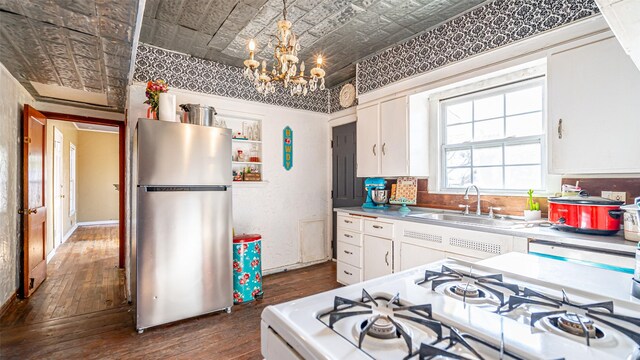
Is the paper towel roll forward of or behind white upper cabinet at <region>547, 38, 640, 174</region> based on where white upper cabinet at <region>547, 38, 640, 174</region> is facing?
forward

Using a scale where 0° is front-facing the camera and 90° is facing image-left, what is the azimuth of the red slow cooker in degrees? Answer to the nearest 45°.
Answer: approximately 45°

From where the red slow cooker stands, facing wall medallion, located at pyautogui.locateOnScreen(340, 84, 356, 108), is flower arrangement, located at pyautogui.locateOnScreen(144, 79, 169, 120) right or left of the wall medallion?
left

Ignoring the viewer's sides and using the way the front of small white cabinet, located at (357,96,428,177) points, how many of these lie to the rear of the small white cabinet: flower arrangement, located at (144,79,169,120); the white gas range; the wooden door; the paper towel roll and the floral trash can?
0

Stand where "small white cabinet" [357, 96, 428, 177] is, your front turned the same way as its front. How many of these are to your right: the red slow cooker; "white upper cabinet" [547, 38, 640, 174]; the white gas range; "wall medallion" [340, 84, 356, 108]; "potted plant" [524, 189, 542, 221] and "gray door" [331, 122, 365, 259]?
2

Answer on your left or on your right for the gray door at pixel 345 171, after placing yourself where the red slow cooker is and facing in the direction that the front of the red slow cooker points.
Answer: on your right

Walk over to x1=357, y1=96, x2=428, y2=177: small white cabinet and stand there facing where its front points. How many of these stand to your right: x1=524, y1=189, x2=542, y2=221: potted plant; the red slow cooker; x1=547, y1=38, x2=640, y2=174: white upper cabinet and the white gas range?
0

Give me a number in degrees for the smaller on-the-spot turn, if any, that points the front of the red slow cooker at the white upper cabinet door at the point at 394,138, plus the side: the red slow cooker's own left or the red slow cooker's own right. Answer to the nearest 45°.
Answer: approximately 45° to the red slow cooker's own right

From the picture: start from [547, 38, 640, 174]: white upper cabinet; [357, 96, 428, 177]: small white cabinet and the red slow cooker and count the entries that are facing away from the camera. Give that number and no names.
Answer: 0

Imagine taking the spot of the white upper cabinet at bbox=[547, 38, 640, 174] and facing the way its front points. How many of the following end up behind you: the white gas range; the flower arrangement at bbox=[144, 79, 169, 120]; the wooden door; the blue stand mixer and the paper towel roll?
0

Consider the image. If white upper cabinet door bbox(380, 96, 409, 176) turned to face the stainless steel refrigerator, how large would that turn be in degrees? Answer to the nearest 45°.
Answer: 0° — it already faces it

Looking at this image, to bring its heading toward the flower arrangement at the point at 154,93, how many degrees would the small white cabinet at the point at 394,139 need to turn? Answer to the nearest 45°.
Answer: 0° — it already faces it

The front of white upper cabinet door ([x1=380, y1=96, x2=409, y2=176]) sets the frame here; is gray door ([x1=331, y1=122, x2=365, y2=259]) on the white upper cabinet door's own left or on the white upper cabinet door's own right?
on the white upper cabinet door's own right

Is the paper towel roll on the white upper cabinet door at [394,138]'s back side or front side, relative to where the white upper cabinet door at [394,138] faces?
on the front side

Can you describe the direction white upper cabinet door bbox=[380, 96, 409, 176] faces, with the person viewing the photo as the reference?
facing the viewer and to the left of the viewer
